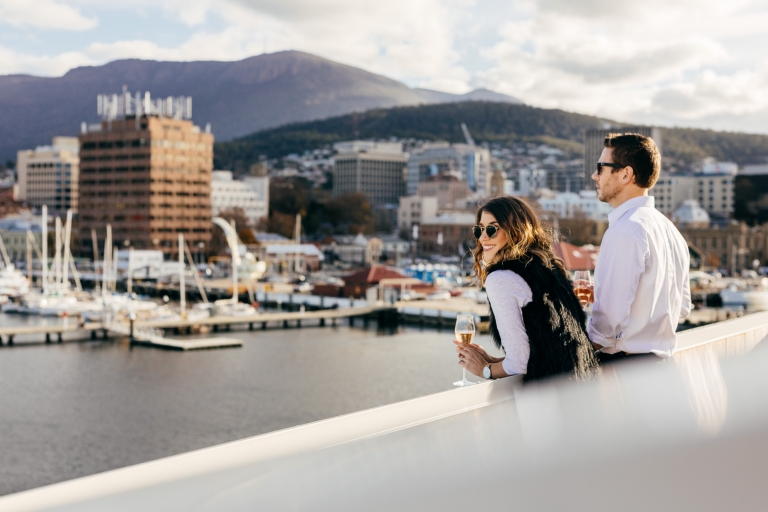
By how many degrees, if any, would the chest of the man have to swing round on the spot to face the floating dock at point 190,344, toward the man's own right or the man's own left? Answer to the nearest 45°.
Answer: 0° — they already face it

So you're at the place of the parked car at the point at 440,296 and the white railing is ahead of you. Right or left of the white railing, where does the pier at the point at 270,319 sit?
right

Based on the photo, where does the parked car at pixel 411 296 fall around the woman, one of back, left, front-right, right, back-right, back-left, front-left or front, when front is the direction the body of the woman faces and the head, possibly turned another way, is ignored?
right

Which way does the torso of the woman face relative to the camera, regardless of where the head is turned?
to the viewer's left

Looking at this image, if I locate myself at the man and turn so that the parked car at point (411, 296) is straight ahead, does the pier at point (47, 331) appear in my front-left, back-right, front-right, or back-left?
front-left

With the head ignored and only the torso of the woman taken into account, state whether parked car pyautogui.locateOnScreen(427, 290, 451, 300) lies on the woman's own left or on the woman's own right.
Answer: on the woman's own right

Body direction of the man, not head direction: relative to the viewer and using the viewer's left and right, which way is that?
facing away from the viewer and to the left of the viewer

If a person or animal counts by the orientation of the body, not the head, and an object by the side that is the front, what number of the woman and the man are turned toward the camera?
0

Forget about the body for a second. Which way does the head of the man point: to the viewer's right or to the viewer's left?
to the viewer's left

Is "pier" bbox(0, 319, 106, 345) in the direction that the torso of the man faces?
yes

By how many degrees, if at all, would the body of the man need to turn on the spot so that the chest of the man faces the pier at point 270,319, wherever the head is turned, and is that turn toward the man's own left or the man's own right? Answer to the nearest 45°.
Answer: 0° — they already face it
